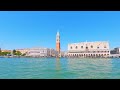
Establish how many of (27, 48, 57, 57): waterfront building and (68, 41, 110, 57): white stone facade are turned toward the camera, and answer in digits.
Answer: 2

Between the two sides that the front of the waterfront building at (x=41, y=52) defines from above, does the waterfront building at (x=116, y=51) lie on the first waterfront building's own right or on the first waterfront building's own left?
on the first waterfront building's own left

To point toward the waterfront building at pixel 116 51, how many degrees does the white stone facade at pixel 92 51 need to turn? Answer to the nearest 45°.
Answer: approximately 135° to its left

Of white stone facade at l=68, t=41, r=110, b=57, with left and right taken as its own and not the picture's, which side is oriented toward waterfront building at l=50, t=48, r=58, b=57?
right

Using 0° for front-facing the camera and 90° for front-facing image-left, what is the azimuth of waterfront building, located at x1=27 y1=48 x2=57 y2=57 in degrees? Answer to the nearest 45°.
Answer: approximately 0°

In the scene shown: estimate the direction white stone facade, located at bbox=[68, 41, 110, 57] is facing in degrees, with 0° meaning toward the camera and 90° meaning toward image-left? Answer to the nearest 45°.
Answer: approximately 0°

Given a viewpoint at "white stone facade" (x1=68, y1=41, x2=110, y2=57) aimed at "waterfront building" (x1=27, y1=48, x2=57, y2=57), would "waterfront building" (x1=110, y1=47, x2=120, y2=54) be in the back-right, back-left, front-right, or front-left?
back-right

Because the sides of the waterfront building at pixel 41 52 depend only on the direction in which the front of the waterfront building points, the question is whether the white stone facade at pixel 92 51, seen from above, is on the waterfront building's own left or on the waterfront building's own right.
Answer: on the waterfront building's own left
